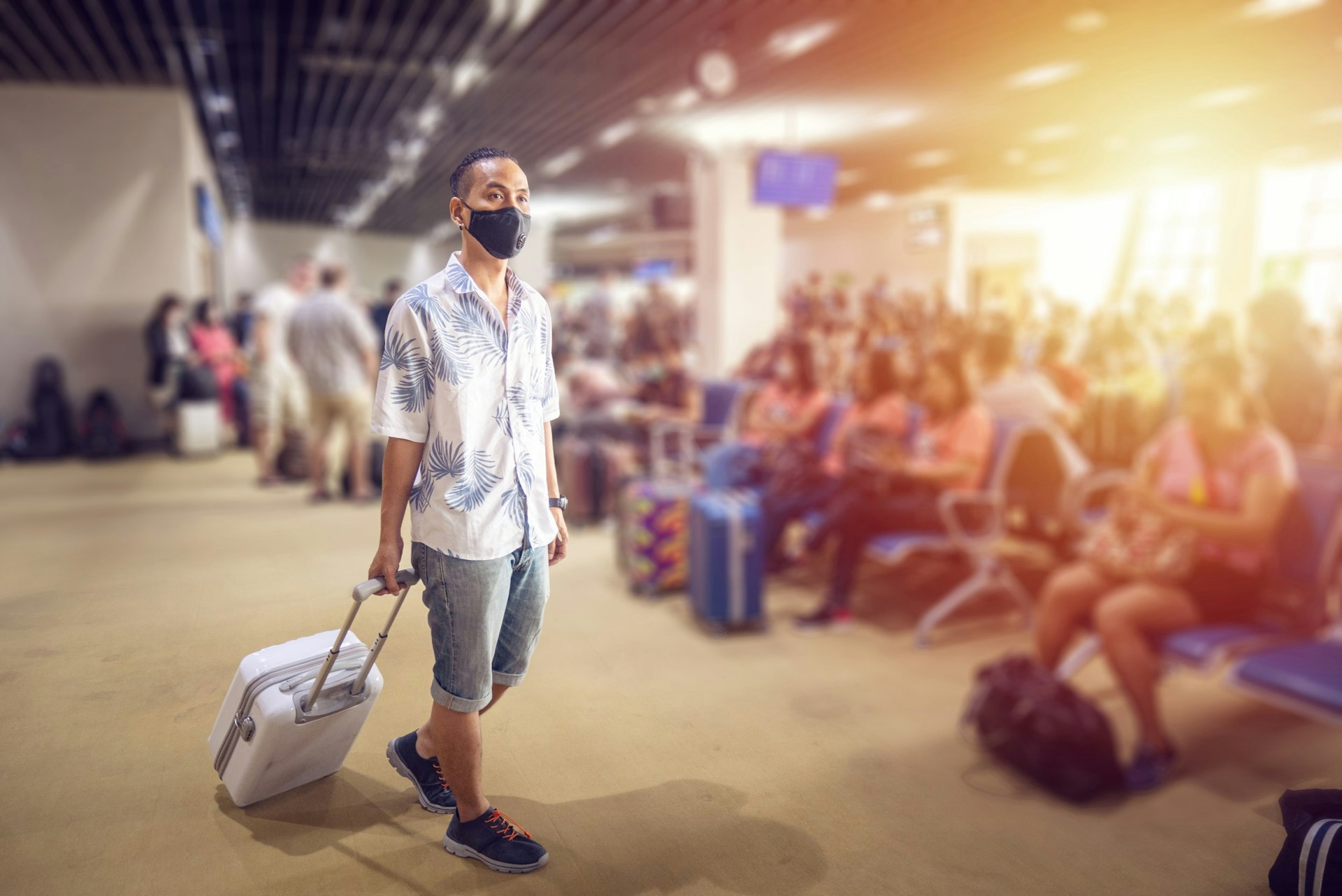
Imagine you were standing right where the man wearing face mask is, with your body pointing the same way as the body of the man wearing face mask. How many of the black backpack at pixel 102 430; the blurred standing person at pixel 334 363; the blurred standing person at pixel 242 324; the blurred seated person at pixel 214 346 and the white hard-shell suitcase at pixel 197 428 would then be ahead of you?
0

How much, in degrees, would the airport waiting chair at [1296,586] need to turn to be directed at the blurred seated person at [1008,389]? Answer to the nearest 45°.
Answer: approximately 90° to its right

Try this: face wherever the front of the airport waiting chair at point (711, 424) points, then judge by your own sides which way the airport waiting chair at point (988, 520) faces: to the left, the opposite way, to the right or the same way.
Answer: the same way

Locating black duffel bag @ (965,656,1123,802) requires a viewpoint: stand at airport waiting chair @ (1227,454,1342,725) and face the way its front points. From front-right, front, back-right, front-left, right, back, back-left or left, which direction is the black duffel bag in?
front

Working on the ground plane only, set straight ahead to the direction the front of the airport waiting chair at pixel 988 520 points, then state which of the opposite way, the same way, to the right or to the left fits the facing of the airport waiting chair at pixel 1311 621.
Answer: the same way

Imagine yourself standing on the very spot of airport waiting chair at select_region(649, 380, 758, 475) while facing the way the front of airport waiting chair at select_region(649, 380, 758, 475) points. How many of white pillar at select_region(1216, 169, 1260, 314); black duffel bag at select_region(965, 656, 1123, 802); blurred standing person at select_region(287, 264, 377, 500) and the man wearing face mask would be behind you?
1

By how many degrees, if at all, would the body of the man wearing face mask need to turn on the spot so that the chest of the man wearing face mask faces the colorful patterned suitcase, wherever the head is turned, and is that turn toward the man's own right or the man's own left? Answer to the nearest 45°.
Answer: approximately 135° to the man's own left

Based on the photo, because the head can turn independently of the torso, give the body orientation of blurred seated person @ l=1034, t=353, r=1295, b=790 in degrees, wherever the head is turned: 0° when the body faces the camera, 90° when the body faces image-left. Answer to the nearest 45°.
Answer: approximately 45°

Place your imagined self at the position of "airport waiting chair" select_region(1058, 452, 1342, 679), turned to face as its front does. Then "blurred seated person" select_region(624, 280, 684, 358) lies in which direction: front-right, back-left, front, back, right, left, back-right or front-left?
right

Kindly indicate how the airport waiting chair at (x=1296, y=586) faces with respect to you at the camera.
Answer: facing the viewer and to the left of the viewer

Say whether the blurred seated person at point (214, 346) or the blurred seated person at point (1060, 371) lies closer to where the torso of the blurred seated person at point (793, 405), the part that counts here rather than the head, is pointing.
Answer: the blurred seated person at point (214, 346)

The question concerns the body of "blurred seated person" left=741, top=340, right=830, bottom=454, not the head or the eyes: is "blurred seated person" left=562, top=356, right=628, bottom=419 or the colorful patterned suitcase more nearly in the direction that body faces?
the colorful patterned suitcase

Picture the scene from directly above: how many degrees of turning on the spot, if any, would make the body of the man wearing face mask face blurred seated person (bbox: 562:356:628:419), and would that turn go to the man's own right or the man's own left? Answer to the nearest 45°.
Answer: approximately 135° to the man's own left

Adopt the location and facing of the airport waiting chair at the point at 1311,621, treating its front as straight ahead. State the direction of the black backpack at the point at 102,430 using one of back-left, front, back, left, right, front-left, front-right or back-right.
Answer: front-right

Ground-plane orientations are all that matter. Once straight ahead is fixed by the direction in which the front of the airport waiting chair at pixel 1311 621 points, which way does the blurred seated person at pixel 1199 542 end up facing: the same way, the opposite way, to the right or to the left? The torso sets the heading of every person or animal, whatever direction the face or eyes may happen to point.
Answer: the same way

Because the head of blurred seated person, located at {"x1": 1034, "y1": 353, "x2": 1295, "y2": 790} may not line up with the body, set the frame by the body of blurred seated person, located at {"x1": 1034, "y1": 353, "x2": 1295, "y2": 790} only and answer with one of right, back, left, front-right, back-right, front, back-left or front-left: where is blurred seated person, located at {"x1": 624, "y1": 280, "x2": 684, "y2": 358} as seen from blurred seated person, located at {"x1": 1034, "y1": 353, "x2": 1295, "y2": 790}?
right

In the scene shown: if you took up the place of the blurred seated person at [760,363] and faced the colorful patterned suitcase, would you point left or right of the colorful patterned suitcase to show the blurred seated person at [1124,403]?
left

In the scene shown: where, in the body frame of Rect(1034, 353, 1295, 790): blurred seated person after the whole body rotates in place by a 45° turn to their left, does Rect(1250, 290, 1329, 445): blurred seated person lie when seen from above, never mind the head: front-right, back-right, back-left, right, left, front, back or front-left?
back

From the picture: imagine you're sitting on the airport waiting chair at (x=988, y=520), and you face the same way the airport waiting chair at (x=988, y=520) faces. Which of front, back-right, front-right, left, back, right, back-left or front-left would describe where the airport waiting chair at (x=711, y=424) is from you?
right
